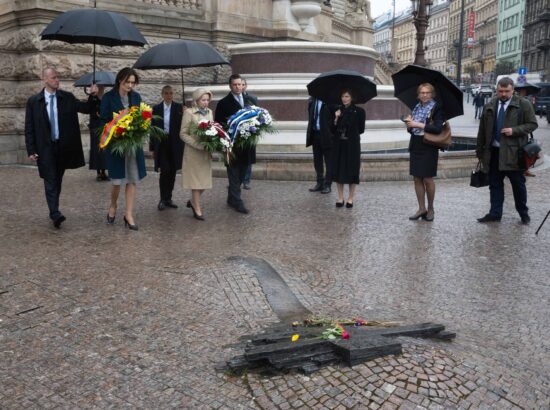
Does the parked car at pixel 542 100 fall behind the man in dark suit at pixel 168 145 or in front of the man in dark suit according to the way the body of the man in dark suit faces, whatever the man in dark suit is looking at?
behind

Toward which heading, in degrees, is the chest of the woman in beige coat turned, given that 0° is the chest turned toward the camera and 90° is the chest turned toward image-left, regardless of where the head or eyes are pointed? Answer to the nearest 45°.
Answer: approximately 315°

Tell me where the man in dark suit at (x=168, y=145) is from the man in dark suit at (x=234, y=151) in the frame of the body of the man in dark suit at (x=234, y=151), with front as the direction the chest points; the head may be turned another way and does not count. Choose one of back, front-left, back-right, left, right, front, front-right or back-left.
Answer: back-right

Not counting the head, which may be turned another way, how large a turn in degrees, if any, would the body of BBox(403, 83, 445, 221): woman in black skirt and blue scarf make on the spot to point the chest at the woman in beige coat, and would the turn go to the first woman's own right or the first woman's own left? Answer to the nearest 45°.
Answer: approximately 45° to the first woman's own right

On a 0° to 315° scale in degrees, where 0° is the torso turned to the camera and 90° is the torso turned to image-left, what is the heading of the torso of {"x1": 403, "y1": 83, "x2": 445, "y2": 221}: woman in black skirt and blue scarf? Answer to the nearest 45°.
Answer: approximately 45°

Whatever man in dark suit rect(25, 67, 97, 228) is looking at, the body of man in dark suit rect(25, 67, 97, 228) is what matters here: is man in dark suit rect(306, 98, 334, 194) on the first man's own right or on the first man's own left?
on the first man's own left

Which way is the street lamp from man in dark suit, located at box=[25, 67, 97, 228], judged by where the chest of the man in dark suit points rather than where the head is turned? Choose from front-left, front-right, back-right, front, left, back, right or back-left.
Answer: back-left

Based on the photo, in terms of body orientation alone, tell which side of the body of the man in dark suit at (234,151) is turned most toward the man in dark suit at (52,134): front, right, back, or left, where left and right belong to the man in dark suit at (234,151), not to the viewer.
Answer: right
